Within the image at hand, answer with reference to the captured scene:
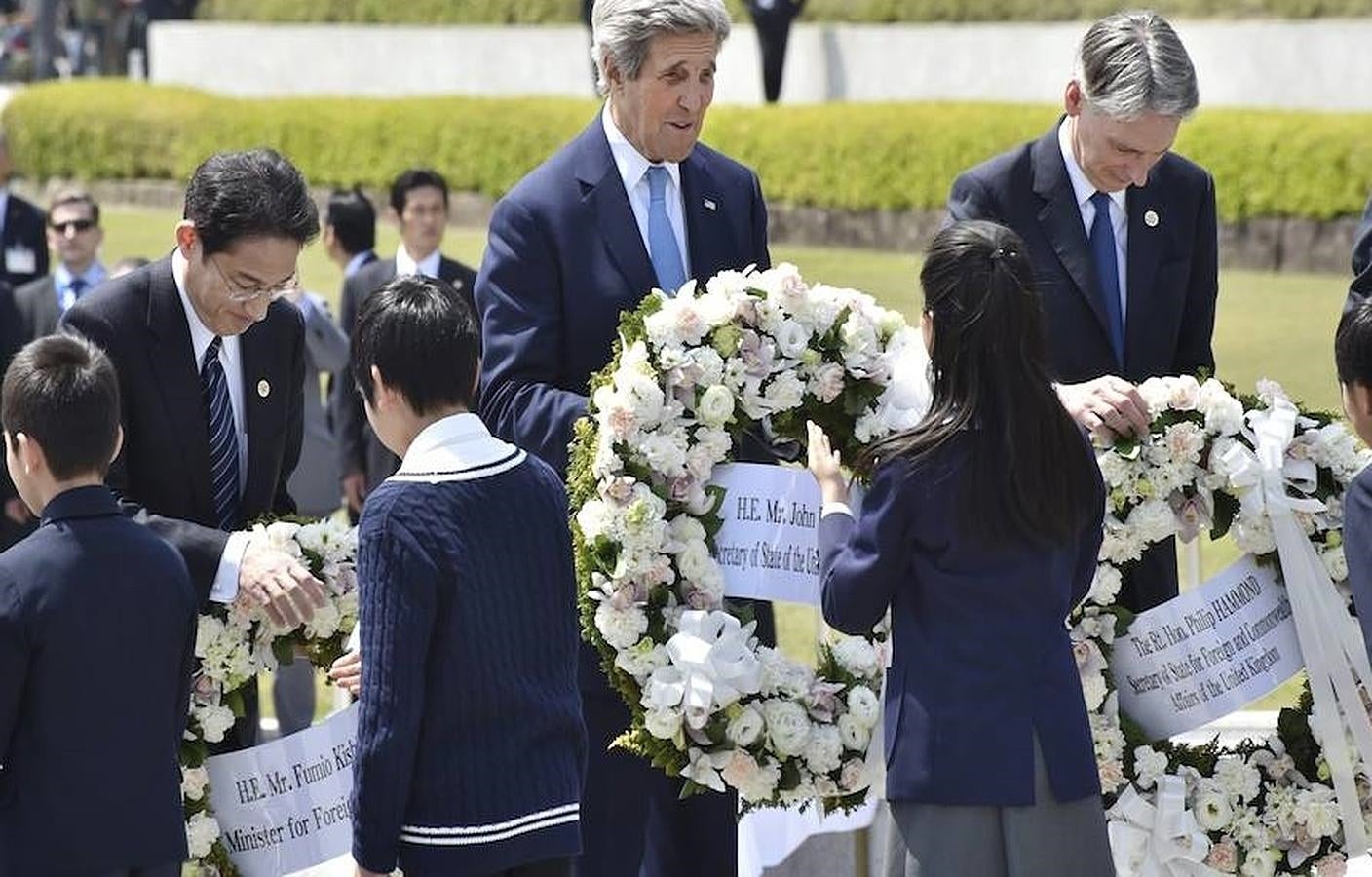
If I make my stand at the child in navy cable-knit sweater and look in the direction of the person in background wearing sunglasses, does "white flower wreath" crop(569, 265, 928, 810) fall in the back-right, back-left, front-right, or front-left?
front-right

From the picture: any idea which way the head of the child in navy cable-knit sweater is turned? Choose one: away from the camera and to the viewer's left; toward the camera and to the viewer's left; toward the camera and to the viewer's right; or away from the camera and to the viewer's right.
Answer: away from the camera and to the viewer's left

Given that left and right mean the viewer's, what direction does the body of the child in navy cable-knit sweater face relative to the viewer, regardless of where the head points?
facing away from the viewer and to the left of the viewer

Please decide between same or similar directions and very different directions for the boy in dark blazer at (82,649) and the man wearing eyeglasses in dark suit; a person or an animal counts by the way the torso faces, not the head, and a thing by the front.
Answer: very different directions

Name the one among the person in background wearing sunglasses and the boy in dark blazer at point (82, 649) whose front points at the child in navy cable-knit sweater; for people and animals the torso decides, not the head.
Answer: the person in background wearing sunglasses

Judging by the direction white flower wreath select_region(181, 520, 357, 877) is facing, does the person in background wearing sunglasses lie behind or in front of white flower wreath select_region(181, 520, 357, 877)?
behind

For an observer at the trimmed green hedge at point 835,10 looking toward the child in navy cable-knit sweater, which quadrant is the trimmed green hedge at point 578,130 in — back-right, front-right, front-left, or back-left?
front-right

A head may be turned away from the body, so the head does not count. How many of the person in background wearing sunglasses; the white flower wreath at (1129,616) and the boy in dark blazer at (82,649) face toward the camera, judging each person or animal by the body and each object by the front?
2

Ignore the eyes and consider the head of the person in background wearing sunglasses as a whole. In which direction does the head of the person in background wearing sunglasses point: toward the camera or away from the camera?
toward the camera

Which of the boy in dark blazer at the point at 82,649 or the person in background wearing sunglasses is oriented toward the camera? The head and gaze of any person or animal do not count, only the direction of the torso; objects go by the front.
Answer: the person in background wearing sunglasses

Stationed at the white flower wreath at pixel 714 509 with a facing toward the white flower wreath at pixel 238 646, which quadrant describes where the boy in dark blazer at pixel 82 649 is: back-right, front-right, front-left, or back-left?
front-left

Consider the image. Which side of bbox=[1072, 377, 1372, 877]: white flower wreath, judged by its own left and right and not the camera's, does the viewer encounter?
front

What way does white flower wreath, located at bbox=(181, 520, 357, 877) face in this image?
toward the camera

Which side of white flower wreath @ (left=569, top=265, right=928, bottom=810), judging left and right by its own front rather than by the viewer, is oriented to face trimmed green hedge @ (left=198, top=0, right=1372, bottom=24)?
back

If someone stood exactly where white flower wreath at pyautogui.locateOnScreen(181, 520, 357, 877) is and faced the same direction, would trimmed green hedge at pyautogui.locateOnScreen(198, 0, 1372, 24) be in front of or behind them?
behind
